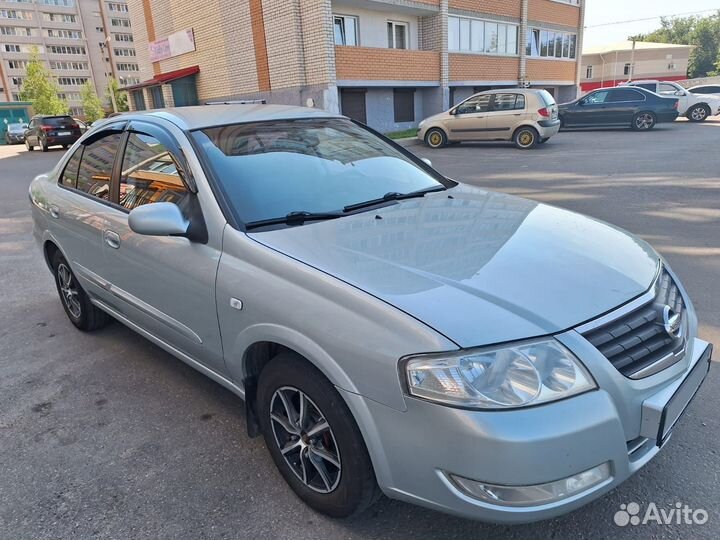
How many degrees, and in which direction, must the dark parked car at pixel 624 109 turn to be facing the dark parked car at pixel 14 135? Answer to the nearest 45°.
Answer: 0° — it already faces it

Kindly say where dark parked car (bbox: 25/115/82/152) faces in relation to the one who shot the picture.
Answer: facing away from the viewer and to the left of the viewer

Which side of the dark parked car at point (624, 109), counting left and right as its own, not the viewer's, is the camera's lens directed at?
left

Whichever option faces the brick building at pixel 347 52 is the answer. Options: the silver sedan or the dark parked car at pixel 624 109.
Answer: the dark parked car

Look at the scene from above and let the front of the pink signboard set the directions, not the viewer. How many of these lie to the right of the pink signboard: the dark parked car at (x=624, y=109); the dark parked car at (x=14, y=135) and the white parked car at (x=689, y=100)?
1

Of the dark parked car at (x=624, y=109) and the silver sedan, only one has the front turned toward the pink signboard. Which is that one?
the dark parked car

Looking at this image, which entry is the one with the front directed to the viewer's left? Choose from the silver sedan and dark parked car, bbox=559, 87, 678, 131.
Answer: the dark parked car

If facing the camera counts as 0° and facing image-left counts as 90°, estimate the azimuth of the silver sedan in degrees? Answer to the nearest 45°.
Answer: approximately 315°

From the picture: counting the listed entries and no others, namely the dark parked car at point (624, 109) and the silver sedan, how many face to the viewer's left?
1

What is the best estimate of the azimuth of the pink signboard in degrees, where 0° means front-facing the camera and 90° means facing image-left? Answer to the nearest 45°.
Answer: approximately 45°

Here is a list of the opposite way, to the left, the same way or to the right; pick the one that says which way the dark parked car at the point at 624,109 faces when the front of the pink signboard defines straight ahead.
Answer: to the right

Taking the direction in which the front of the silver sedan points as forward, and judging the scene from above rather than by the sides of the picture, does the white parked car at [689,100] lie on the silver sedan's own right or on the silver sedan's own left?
on the silver sedan's own left
